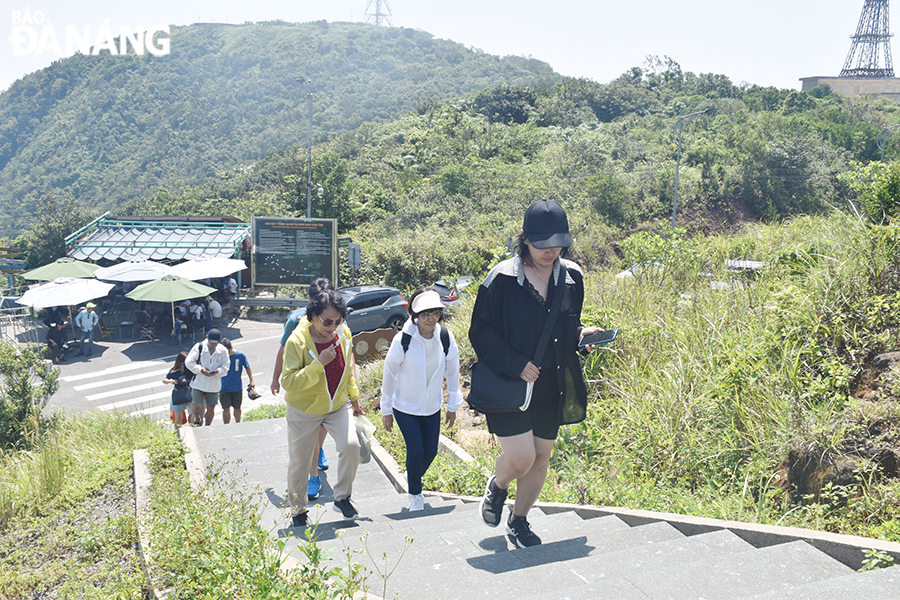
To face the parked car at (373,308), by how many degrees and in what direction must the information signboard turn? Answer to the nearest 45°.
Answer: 0° — it already faces it

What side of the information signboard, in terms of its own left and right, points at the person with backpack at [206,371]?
front

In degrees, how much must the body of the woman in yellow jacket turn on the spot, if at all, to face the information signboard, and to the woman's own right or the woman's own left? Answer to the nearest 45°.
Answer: approximately 135° to the woman's own left

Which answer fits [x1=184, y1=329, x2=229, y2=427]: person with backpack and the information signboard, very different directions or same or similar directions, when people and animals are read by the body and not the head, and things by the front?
same or similar directions

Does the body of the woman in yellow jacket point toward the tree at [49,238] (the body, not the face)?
no

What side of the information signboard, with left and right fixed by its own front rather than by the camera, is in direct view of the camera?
front

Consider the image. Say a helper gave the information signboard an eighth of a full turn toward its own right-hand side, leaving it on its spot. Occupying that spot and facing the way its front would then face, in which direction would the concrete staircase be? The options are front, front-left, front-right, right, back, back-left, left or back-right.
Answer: front-left

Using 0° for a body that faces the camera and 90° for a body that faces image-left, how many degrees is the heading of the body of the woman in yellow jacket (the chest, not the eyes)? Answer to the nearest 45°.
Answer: approximately 315°

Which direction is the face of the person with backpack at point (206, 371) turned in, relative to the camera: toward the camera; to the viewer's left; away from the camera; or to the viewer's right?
toward the camera

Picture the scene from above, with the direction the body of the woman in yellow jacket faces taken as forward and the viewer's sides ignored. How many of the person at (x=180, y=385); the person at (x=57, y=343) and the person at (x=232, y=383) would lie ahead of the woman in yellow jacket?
0

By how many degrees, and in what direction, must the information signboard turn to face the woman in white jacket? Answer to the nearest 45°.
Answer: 0° — it already faces them
